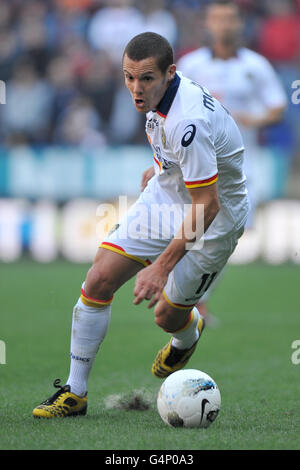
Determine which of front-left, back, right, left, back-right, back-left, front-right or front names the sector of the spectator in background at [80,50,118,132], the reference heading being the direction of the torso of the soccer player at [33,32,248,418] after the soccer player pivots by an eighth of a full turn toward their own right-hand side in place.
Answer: right

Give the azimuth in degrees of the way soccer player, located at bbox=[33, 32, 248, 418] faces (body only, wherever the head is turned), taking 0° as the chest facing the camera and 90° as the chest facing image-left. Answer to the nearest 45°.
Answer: approximately 45°

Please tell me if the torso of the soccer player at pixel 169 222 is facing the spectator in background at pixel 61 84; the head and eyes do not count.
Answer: no

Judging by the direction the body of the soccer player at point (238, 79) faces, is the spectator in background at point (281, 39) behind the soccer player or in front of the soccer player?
behind

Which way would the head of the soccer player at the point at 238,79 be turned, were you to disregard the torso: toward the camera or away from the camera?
toward the camera

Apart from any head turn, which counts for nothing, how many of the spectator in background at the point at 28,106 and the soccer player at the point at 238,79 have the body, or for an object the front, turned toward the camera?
2

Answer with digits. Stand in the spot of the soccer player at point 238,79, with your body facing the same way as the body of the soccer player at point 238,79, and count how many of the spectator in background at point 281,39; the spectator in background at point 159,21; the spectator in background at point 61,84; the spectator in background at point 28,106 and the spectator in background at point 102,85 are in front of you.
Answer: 0

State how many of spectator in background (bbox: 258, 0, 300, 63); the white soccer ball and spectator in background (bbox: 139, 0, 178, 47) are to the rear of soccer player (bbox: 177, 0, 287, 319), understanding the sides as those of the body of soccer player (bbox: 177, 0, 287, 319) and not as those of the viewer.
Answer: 2

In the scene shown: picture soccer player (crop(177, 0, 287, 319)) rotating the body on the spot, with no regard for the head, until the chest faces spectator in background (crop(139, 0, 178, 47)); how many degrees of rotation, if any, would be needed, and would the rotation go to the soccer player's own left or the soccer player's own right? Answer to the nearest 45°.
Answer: approximately 180°

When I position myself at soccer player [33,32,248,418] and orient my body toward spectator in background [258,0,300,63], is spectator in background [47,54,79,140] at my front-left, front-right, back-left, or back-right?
front-left

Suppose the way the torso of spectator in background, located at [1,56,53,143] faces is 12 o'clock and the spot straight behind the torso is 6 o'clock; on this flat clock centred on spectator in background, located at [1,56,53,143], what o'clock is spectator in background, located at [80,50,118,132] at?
spectator in background, located at [80,50,118,132] is roughly at 9 o'clock from spectator in background, located at [1,56,53,143].

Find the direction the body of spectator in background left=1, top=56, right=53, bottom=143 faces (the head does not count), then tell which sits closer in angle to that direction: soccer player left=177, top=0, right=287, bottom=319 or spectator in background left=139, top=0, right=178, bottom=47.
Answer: the soccer player

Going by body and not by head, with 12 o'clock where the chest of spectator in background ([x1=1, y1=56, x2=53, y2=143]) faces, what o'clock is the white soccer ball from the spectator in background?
The white soccer ball is roughly at 12 o'clock from the spectator in background.

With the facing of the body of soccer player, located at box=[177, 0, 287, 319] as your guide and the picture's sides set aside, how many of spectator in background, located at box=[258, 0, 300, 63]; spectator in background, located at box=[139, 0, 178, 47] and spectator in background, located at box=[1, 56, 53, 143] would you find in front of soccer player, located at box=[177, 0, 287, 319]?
0

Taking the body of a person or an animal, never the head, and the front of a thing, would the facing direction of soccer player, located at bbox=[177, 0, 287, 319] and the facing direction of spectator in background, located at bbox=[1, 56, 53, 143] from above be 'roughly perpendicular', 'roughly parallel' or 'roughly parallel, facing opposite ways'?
roughly parallel

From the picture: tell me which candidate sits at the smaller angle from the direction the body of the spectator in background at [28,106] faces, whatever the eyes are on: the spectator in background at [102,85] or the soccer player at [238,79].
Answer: the soccer player

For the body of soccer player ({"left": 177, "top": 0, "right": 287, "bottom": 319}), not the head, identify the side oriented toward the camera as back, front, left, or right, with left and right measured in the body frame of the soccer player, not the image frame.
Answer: front

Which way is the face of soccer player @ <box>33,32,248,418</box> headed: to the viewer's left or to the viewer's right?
to the viewer's left

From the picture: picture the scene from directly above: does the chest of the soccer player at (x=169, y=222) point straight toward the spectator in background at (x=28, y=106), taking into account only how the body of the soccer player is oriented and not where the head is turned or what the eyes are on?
no

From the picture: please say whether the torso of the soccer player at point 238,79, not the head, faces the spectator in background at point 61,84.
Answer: no

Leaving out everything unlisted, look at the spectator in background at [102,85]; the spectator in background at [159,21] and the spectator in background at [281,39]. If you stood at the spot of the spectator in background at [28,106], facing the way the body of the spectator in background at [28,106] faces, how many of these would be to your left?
3
